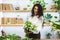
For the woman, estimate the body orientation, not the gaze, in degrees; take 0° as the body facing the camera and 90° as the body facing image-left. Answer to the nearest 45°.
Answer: approximately 45°
